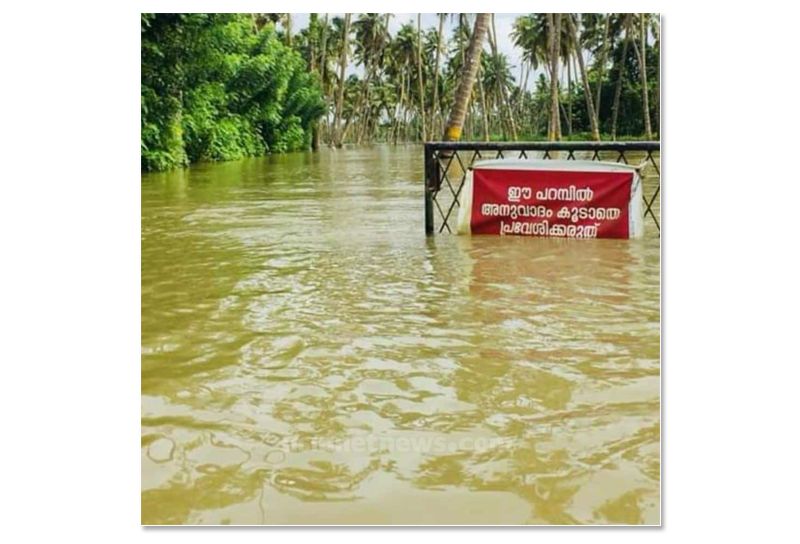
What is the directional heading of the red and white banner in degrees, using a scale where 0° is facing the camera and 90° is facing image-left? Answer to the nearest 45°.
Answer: approximately 0°
